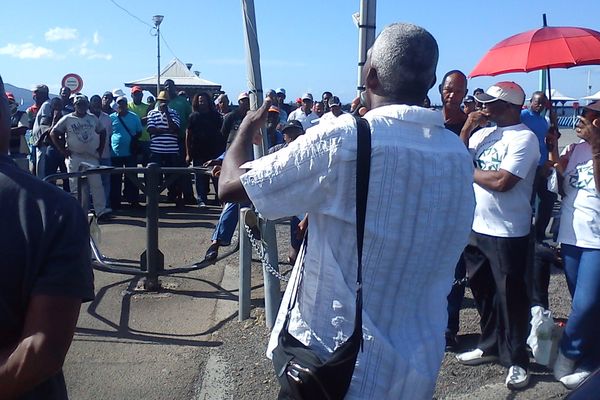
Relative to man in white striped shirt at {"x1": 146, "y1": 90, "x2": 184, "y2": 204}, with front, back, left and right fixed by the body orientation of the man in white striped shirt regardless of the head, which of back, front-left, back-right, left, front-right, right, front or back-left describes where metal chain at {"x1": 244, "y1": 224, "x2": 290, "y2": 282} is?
front

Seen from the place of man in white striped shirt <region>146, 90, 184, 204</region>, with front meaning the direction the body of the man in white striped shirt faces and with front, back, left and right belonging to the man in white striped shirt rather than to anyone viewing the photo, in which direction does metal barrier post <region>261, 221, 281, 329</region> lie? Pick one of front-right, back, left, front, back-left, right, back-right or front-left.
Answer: front

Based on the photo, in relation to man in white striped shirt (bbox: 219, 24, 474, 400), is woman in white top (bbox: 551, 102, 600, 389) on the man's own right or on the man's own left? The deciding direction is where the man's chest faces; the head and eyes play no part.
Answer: on the man's own right

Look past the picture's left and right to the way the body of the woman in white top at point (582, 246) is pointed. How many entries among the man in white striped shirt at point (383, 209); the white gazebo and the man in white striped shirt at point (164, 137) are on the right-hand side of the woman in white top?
2

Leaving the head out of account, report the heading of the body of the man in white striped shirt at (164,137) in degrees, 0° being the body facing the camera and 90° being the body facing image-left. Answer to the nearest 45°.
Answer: approximately 0°

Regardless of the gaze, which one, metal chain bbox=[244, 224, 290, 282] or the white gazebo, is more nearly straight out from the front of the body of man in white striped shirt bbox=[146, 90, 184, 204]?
the metal chain

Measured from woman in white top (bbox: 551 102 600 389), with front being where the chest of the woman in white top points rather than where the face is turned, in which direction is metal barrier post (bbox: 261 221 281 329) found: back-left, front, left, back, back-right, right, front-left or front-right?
front-right

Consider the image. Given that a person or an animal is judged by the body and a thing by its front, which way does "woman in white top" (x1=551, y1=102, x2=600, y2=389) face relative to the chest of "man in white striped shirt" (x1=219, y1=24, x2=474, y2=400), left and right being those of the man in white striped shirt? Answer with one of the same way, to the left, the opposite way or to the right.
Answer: to the left

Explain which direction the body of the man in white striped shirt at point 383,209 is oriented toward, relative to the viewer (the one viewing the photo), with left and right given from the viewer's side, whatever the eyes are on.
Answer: facing away from the viewer and to the left of the viewer

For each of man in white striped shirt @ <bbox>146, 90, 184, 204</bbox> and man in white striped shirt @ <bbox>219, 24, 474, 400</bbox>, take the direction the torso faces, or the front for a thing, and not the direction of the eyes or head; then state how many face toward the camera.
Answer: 1

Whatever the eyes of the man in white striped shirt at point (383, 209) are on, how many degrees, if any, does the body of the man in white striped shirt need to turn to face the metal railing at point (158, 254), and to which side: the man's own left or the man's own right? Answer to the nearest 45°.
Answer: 0° — they already face it

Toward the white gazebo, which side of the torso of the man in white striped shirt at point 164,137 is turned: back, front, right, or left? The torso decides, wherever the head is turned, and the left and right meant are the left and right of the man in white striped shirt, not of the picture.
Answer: back

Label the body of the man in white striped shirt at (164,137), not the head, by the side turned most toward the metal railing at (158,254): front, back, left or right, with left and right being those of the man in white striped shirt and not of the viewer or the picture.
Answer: front

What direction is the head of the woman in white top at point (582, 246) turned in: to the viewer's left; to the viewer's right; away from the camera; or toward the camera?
to the viewer's left

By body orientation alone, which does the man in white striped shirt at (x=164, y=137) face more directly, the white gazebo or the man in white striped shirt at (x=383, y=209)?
the man in white striped shirt
